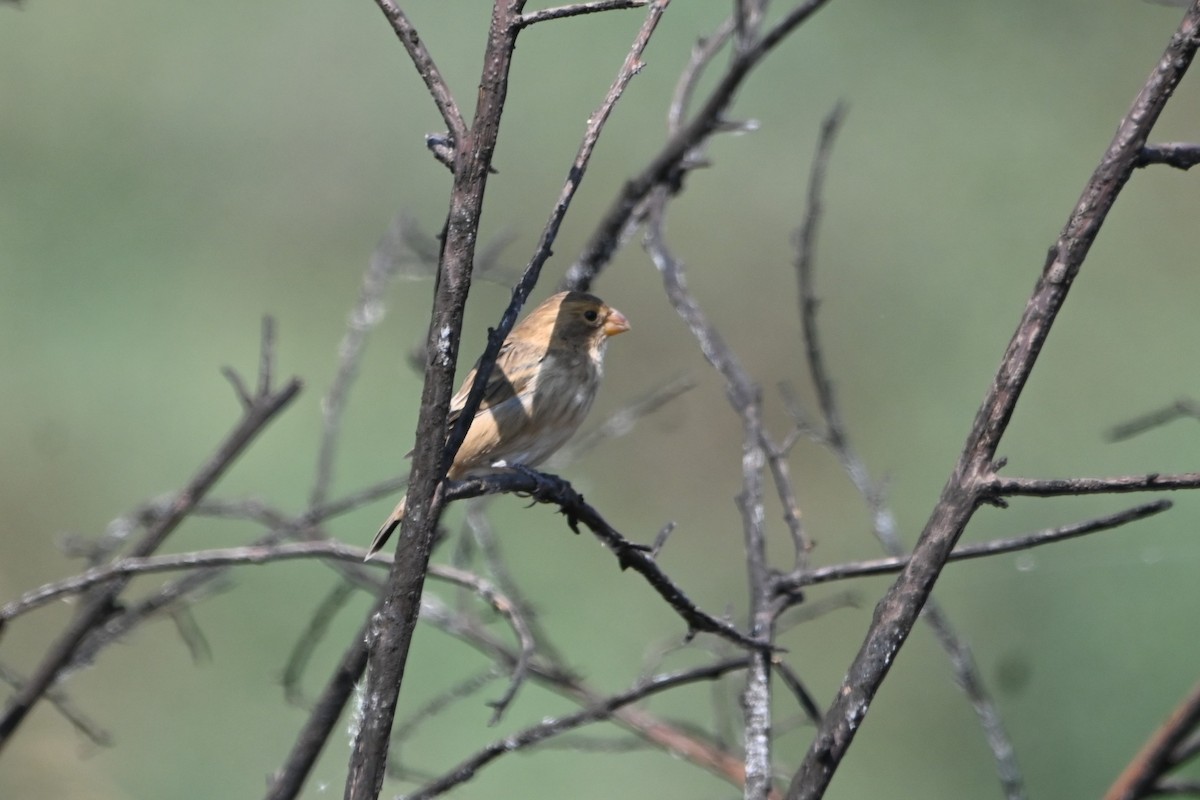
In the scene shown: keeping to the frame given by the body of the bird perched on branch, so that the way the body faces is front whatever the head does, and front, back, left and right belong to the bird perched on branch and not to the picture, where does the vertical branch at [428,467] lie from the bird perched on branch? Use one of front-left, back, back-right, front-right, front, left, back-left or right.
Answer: back

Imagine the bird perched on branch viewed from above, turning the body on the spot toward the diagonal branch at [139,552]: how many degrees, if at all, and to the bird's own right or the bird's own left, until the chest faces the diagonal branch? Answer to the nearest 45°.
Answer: approximately 135° to the bird's own right

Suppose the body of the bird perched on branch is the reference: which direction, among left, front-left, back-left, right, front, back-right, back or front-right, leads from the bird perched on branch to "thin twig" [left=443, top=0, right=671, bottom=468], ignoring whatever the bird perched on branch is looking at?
right

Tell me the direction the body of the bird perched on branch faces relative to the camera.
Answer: to the viewer's right

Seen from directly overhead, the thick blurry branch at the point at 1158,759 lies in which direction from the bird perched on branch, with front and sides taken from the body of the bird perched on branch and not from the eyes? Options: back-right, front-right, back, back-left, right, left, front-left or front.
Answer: front-right
